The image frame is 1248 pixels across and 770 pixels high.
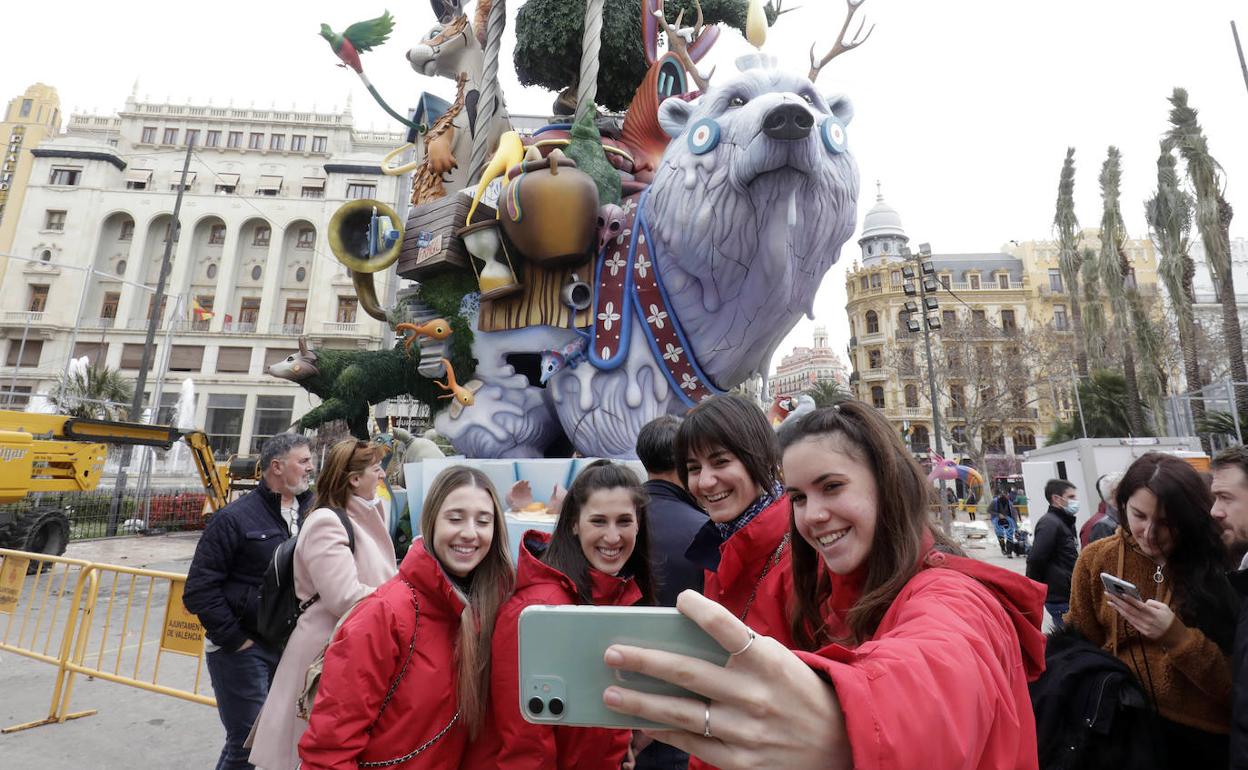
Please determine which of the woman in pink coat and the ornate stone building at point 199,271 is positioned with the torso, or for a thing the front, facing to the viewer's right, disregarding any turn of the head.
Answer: the woman in pink coat

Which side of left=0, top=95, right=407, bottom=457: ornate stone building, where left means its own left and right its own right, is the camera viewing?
front

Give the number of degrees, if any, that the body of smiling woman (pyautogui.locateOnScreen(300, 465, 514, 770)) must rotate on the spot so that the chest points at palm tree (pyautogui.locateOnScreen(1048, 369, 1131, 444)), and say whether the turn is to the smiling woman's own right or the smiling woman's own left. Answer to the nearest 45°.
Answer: approximately 90° to the smiling woman's own left

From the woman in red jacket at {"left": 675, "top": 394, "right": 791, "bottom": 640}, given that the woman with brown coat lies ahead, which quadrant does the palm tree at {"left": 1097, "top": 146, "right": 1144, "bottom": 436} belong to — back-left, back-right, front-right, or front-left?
front-left

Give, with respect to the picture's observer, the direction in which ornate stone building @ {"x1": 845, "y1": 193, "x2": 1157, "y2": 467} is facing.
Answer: facing the viewer

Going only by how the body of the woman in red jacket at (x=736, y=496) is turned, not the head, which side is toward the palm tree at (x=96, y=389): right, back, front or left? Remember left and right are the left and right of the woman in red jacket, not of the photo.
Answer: right

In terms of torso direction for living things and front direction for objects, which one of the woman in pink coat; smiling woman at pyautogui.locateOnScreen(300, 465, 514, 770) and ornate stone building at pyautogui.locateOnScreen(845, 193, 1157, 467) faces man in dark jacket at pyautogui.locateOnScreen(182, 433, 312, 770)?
the ornate stone building

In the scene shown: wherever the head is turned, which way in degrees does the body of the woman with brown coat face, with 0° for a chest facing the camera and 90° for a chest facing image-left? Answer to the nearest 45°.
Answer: approximately 45°

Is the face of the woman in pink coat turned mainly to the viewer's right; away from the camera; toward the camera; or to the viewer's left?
to the viewer's right
